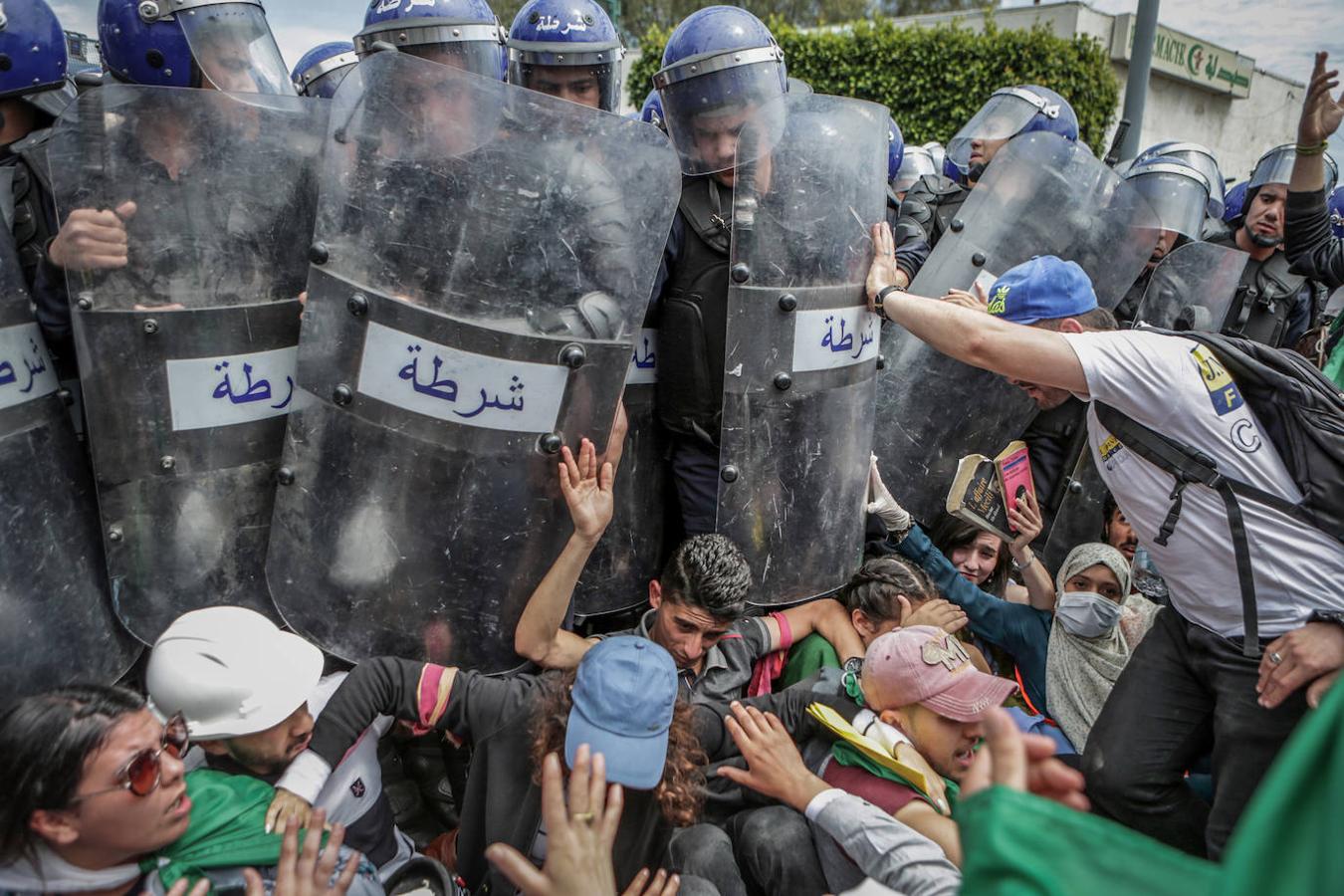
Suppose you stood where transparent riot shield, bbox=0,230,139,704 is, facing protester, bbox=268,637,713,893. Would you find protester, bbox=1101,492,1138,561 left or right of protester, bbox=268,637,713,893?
left

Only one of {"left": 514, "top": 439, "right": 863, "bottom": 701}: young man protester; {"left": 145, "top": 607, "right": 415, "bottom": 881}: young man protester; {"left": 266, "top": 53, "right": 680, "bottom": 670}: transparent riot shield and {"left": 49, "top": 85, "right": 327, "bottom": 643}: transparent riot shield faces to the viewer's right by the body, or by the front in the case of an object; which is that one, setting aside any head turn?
{"left": 145, "top": 607, "right": 415, "bottom": 881}: young man protester

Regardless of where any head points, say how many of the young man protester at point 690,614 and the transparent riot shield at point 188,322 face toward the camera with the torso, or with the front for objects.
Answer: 2

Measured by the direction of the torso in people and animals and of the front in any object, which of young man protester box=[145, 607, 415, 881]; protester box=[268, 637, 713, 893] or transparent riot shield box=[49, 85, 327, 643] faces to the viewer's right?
the young man protester

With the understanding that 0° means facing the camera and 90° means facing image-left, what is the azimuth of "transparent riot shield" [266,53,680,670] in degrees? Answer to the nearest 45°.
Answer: approximately 0°

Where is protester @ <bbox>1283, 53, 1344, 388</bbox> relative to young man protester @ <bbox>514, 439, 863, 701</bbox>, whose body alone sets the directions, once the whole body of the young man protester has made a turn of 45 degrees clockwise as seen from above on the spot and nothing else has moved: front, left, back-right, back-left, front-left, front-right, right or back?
back

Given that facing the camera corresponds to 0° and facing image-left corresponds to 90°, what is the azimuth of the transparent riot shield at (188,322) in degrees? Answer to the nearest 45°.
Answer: approximately 0°
